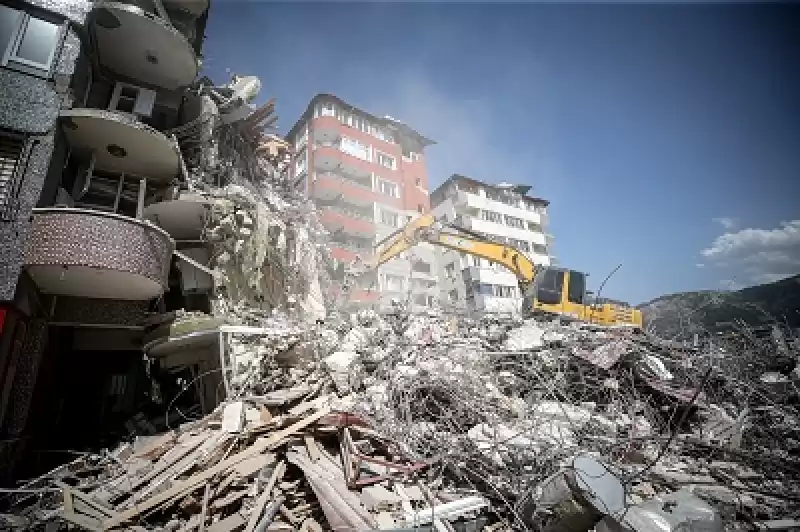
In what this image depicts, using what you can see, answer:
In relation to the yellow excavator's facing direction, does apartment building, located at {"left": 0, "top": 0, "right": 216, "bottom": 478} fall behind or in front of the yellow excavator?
in front

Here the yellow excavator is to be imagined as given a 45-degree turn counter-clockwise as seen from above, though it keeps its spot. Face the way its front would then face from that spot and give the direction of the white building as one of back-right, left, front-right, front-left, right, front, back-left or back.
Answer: back-right

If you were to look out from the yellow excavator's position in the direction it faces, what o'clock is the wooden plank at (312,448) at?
The wooden plank is roughly at 10 o'clock from the yellow excavator.

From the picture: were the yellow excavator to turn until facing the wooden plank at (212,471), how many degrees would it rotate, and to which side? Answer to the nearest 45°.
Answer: approximately 45° to its left

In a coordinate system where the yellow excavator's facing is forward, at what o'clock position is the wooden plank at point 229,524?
The wooden plank is roughly at 10 o'clock from the yellow excavator.

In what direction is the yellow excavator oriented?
to the viewer's left

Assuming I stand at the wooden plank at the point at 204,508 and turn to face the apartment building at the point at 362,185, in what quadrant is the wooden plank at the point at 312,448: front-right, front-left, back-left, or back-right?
front-right
